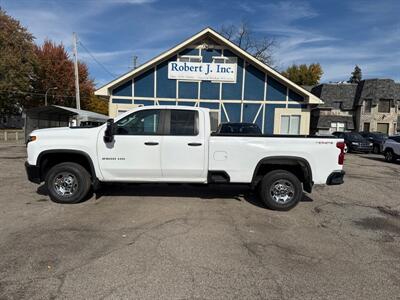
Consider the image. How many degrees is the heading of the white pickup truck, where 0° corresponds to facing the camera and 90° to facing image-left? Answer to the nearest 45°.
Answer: approximately 90°

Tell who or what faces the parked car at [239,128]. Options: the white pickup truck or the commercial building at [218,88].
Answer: the commercial building

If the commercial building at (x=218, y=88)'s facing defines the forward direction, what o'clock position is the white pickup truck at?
The white pickup truck is roughly at 12 o'clock from the commercial building.

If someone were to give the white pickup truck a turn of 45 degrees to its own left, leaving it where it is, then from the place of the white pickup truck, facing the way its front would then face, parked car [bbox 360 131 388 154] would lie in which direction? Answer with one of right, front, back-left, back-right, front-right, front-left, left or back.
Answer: back

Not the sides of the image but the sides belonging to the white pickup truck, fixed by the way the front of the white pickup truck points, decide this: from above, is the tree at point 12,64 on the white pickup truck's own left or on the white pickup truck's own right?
on the white pickup truck's own right

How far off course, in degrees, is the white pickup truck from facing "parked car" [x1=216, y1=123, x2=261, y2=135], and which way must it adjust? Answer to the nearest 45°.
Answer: approximately 90° to its right

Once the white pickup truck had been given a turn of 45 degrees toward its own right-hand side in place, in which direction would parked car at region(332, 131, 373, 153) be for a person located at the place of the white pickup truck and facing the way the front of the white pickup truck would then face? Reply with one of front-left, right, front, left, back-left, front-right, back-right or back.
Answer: right

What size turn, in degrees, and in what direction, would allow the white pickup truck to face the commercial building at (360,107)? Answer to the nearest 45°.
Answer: approximately 135° to its right

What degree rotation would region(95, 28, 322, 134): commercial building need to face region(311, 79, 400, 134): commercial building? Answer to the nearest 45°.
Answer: approximately 135° to its left

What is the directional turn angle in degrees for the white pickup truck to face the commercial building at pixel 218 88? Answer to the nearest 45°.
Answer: approximately 90° to its right

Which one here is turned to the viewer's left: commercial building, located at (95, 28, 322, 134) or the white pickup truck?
the white pickup truck

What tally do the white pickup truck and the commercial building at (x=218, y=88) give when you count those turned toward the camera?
1

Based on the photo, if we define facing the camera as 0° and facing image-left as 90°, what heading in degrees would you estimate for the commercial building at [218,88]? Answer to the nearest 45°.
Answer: approximately 0°

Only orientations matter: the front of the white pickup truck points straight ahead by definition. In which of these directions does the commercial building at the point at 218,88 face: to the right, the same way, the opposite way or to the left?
to the left

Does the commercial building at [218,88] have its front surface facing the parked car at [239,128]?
yes

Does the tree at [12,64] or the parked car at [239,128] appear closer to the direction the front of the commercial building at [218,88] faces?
the parked car

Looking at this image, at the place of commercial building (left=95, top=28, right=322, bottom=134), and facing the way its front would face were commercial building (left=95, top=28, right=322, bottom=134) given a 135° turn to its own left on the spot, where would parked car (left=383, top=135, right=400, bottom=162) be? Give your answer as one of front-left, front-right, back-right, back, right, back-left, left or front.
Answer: front-right
